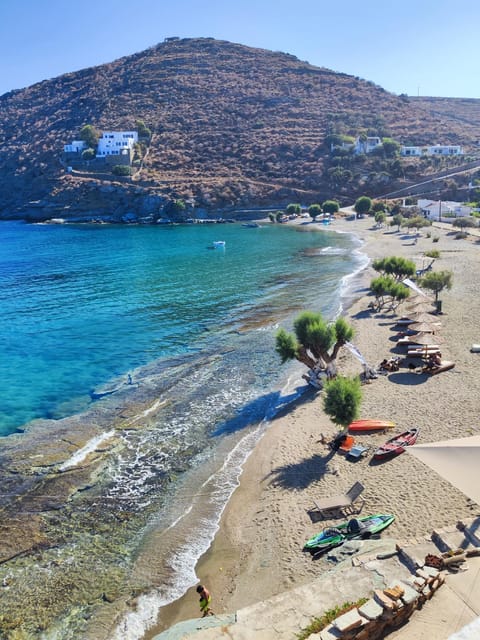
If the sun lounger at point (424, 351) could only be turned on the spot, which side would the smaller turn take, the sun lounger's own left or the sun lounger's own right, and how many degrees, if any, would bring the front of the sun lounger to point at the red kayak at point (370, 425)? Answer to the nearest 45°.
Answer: approximately 90° to the sun lounger's own left

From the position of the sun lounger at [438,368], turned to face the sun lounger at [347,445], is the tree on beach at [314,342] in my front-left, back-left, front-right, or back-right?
front-right

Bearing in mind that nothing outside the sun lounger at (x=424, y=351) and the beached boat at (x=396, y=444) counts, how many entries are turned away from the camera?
0

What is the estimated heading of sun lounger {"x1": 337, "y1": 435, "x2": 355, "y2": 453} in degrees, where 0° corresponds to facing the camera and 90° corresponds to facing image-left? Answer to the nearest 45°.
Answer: approximately 45°

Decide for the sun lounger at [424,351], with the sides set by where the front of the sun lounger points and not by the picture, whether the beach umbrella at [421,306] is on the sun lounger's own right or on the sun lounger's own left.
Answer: on the sun lounger's own right

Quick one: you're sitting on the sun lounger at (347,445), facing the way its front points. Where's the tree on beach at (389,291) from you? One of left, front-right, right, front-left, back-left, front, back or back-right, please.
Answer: back-right

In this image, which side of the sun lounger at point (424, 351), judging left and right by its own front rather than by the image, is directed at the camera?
left
